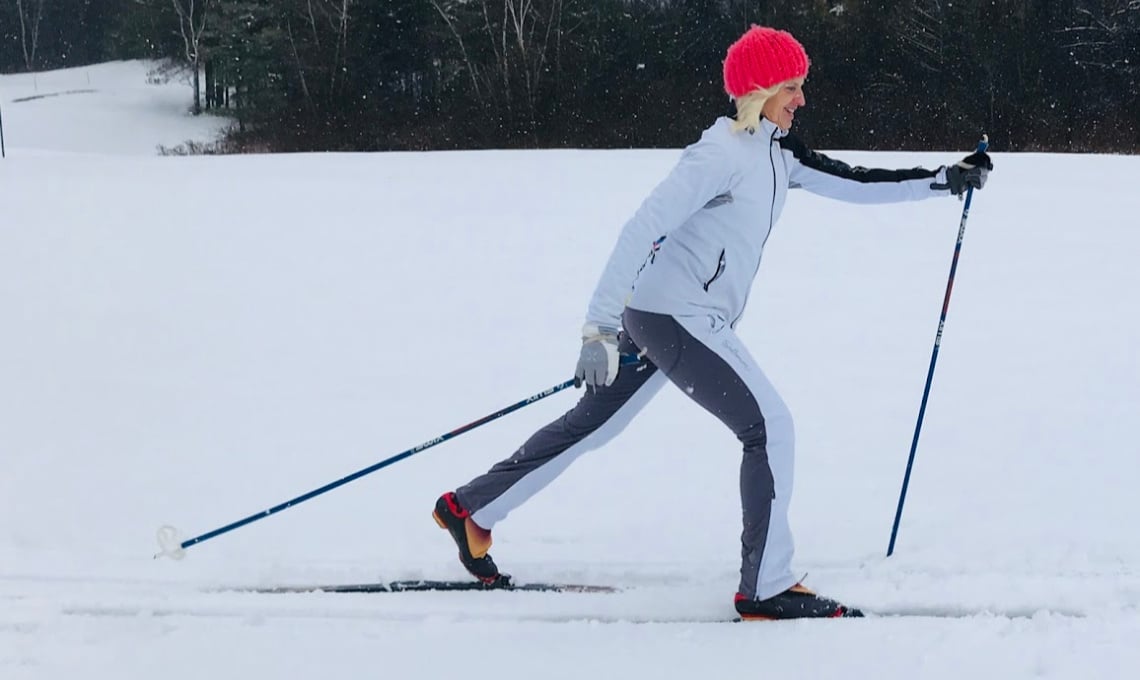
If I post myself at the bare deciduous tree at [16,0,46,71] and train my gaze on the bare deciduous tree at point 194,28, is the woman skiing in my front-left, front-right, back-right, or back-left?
front-right

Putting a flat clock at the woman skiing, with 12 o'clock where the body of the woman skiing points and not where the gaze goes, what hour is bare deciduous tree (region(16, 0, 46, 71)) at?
The bare deciduous tree is roughly at 8 o'clock from the woman skiing.

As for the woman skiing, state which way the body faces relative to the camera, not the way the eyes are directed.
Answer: to the viewer's right

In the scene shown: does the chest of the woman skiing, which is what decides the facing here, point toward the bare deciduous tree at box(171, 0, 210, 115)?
no

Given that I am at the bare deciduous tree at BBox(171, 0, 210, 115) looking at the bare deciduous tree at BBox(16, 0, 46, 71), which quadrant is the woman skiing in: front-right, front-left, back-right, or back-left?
back-left

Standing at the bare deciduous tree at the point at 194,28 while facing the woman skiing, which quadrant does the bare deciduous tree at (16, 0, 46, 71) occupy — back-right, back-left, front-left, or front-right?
back-right

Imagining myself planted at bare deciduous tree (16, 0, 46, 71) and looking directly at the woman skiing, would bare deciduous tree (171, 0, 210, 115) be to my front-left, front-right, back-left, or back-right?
front-left
